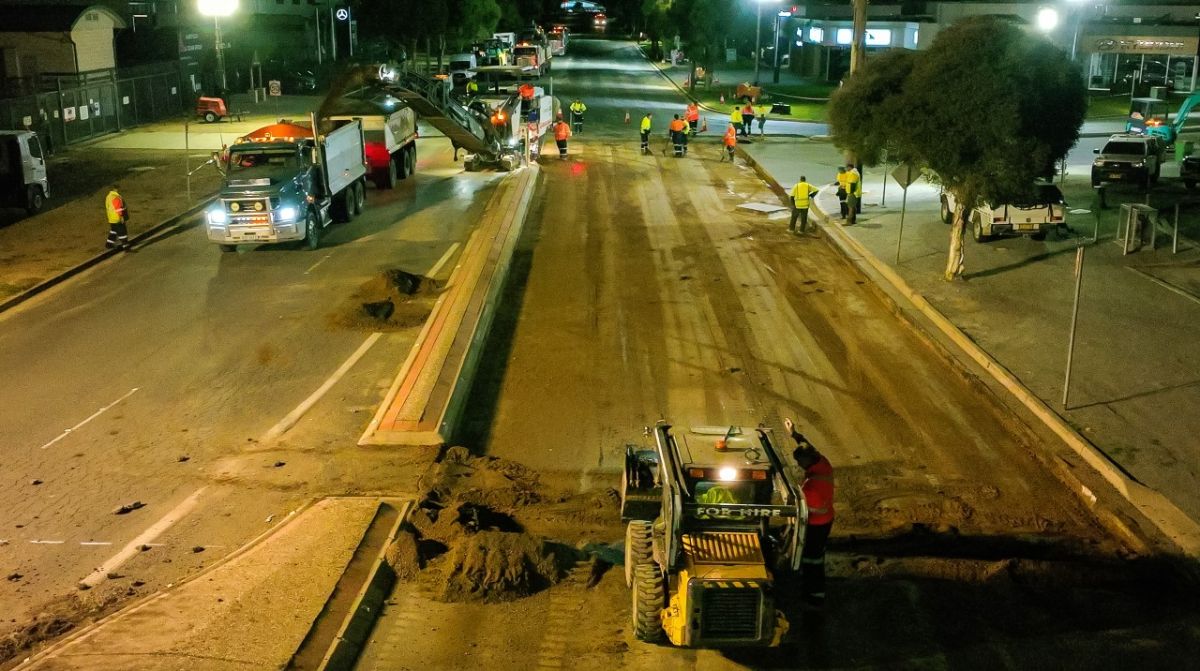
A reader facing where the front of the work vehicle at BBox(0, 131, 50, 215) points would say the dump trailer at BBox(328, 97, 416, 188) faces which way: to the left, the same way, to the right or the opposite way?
to the right

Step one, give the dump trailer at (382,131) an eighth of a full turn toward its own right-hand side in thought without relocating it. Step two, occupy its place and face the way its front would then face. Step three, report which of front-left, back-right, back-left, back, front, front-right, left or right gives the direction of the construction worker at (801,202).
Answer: back-left

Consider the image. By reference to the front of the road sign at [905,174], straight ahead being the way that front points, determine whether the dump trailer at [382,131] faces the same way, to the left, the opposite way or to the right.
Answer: the opposite way

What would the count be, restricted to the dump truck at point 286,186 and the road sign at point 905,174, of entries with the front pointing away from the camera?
1

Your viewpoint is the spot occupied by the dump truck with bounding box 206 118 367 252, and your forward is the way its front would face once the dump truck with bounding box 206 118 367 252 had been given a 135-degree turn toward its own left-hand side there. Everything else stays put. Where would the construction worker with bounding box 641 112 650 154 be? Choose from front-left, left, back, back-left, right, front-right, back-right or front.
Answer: front-left

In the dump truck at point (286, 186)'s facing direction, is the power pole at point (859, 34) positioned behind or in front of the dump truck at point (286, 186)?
behind

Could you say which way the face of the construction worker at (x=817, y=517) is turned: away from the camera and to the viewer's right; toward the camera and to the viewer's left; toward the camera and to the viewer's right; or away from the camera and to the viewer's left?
away from the camera and to the viewer's left

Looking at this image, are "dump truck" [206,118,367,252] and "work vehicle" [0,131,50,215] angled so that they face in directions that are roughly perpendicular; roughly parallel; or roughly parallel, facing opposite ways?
roughly perpendicular

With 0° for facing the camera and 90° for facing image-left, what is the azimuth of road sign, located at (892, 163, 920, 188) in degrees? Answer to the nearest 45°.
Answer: approximately 180°

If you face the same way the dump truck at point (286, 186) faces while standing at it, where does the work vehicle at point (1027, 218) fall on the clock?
The work vehicle is roughly at 8 o'clock from the dump truck.

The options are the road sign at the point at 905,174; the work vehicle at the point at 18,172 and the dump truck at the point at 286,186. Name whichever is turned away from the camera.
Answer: the road sign

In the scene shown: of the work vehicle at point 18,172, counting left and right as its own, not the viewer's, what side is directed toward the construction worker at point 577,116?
front
